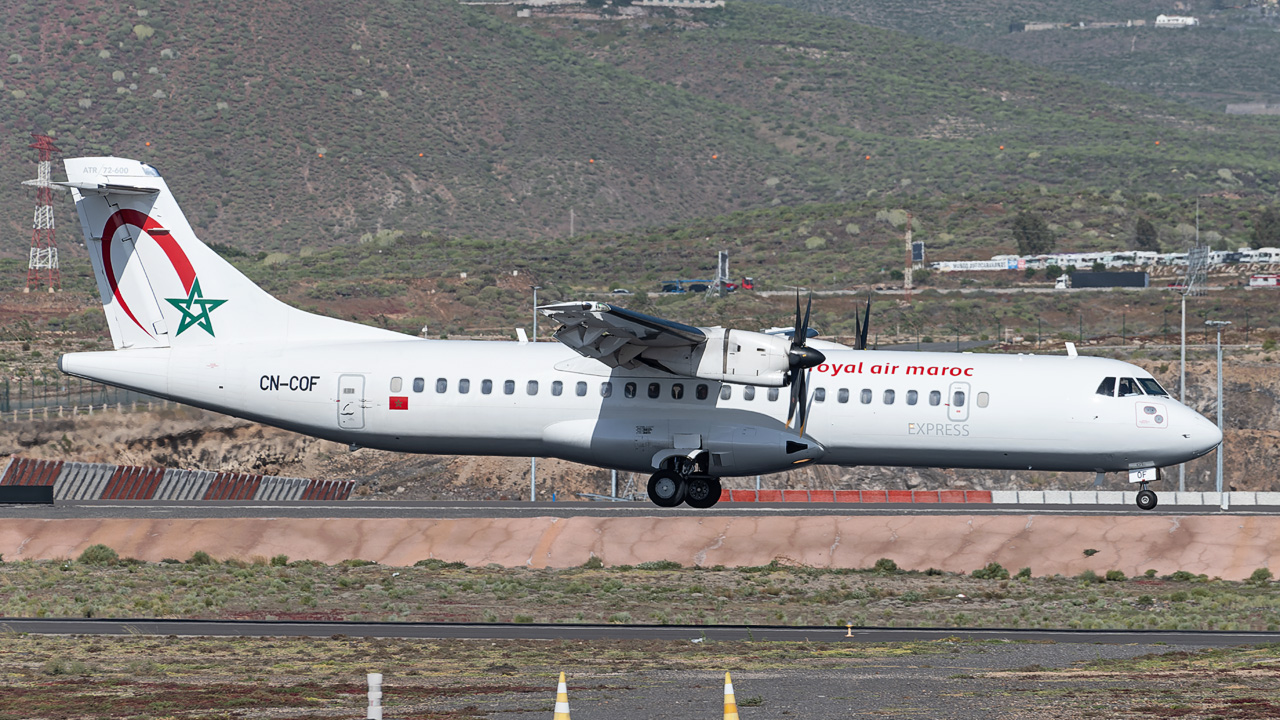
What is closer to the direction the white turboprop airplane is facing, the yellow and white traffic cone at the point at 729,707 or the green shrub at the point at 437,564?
the yellow and white traffic cone

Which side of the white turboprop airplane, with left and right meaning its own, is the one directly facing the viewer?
right
